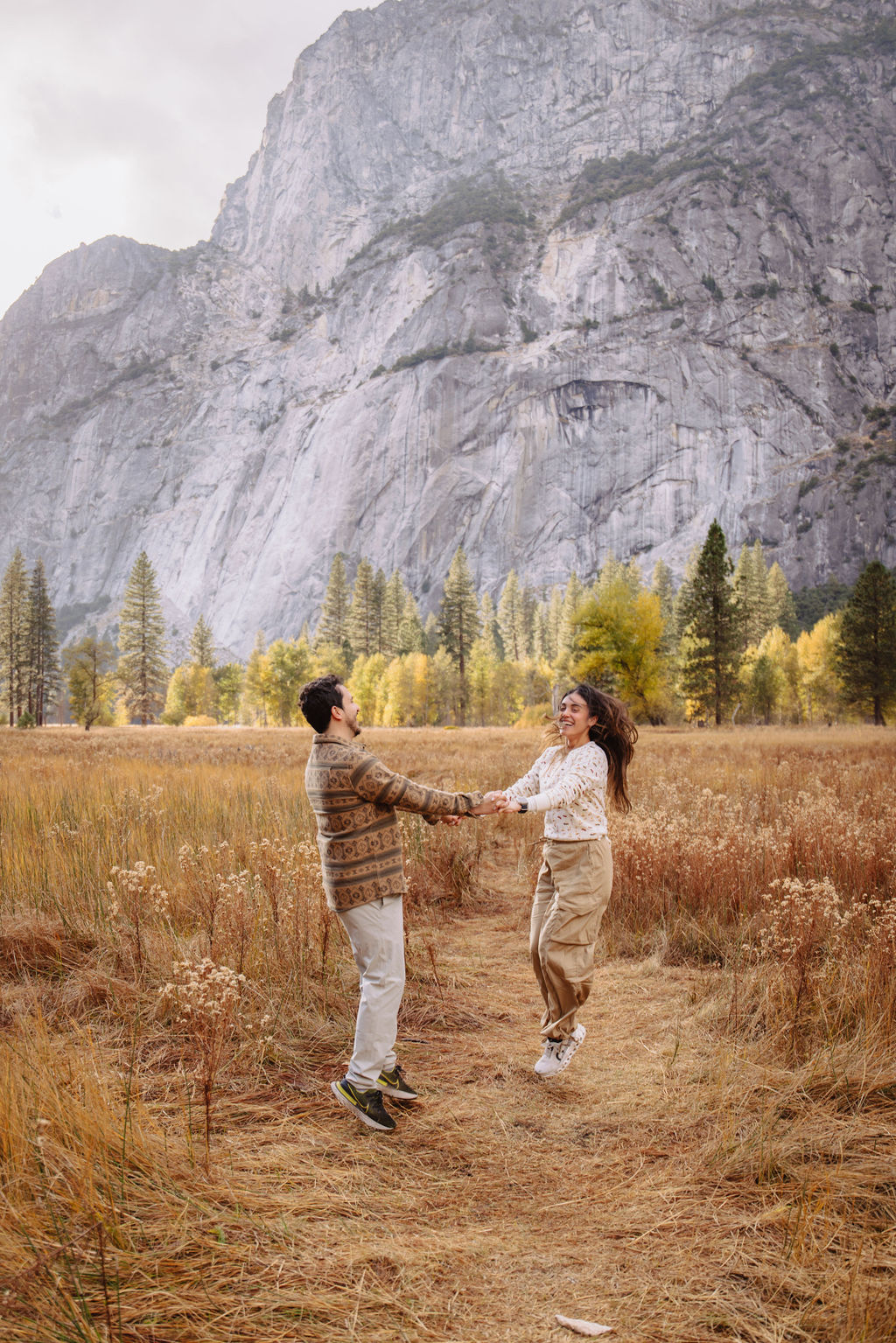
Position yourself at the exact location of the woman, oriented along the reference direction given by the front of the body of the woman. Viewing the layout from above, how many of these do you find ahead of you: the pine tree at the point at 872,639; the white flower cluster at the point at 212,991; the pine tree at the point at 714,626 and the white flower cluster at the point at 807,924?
1

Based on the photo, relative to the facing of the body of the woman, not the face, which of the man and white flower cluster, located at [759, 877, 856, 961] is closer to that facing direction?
the man

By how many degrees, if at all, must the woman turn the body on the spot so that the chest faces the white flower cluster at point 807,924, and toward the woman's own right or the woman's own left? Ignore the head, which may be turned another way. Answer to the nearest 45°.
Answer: approximately 180°

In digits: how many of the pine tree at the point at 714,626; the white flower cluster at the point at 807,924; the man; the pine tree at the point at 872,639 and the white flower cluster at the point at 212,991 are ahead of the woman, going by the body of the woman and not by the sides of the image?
2

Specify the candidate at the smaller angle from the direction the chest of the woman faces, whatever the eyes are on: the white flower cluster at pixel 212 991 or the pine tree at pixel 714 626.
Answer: the white flower cluster

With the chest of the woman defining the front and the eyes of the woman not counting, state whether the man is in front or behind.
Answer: in front

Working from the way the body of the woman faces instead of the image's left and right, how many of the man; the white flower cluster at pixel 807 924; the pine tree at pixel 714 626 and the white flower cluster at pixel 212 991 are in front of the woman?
2

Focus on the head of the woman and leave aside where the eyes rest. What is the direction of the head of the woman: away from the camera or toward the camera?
toward the camera

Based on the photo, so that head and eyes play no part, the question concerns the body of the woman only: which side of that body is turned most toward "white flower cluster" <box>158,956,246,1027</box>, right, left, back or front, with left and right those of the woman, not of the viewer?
front

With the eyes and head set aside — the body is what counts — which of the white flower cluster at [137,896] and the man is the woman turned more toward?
the man

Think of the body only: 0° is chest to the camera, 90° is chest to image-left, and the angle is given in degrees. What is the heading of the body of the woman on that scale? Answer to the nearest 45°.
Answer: approximately 45°
